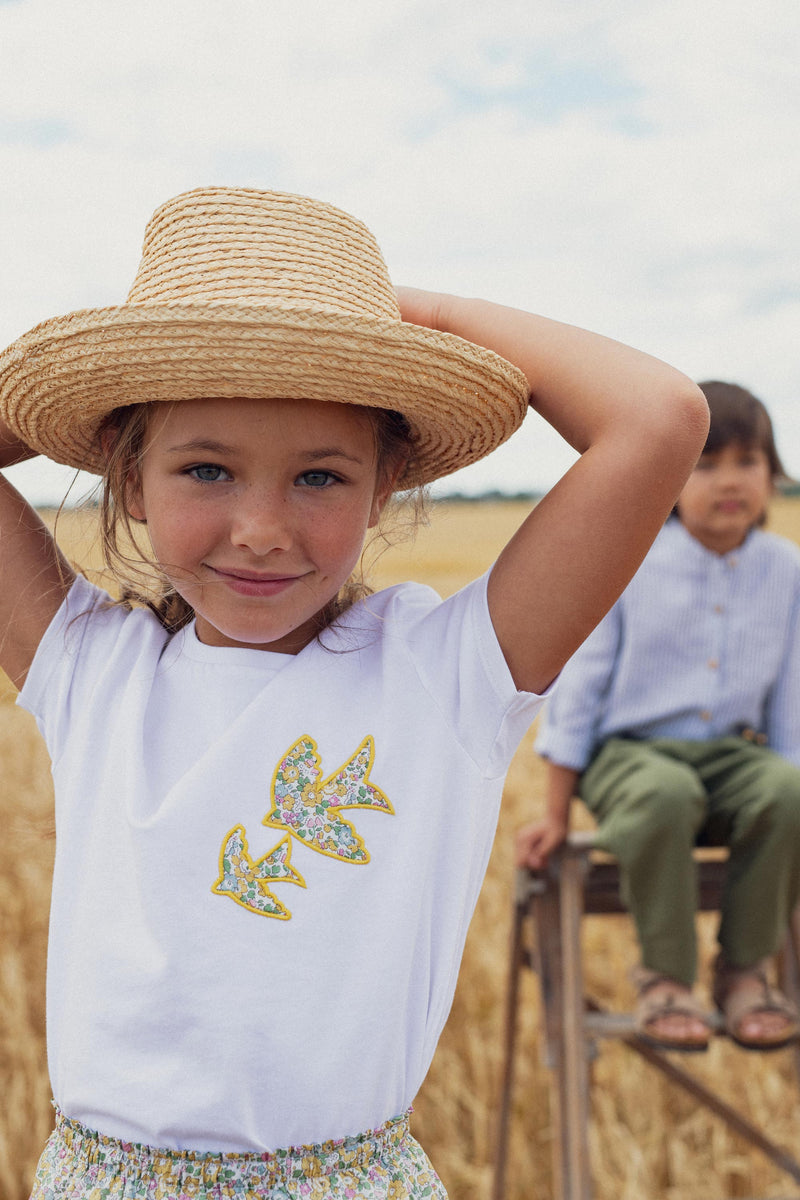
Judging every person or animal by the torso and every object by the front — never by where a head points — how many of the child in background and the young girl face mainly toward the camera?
2

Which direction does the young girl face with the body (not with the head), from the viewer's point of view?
toward the camera

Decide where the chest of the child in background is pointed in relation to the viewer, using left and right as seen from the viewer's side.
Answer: facing the viewer

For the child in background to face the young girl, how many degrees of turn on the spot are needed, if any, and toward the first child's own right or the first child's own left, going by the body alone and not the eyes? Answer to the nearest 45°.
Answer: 0° — they already face them

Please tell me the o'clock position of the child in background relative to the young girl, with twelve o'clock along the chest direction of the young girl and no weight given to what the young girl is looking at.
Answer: The child in background is roughly at 7 o'clock from the young girl.
